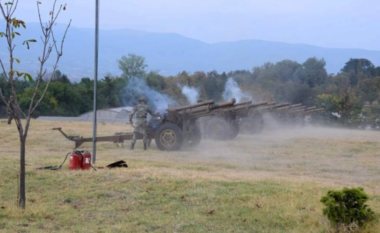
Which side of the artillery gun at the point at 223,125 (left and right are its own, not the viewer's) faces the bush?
right

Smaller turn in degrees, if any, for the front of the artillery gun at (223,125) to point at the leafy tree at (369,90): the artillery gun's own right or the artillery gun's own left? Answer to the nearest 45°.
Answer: approximately 45° to the artillery gun's own left

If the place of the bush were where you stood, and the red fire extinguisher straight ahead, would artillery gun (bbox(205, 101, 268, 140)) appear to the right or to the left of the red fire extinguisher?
right

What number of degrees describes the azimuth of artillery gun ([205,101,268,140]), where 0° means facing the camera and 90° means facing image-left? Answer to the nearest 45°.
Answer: approximately 270°
